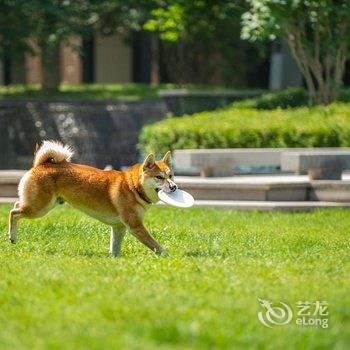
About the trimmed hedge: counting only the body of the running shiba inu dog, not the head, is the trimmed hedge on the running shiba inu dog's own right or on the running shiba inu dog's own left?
on the running shiba inu dog's own left

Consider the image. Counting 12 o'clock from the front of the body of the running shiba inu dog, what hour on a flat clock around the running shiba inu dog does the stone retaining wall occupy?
The stone retaining wall is roughly at 9 o'clock from the running shiba inu dog.

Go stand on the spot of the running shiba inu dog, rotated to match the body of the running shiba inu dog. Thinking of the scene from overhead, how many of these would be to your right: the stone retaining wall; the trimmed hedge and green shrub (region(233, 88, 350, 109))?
0

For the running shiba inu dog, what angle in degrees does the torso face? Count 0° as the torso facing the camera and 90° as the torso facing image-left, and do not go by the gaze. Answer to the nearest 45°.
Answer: approximately 270°

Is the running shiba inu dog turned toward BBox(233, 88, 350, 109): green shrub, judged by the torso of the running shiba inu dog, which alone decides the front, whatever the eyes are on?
no
